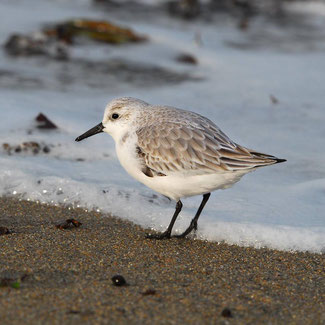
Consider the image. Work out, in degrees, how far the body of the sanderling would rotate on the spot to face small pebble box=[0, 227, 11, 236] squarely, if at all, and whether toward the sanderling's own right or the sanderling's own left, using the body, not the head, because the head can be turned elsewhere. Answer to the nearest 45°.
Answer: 0° — it already faces it

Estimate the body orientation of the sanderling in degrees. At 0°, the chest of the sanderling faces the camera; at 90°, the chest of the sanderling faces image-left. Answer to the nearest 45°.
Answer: approximately 90°

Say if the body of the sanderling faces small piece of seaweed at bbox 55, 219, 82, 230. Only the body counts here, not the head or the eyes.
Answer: yes

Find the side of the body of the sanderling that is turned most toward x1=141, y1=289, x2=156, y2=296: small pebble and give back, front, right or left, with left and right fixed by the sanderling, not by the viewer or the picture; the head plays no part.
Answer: left

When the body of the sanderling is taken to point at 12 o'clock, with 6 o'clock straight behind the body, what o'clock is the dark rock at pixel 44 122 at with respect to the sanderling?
The dark rock is roughly at 2 o'clock from the sanderling.

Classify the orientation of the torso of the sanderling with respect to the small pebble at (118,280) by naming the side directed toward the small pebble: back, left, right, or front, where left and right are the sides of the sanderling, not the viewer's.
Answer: left
